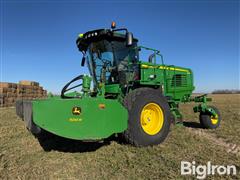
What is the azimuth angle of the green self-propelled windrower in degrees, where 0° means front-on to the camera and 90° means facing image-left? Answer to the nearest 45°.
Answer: approximately 45°
